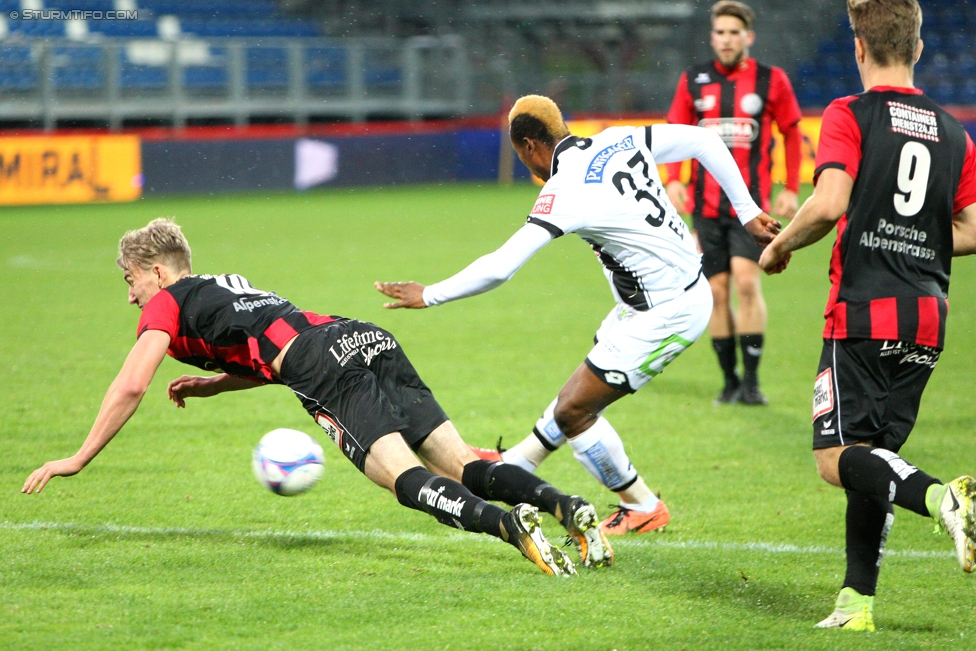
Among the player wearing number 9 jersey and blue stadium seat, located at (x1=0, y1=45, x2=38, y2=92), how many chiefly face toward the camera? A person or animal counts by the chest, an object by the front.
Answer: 1

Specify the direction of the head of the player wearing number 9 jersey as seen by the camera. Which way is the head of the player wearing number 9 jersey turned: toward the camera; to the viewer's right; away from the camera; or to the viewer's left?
away from the camera

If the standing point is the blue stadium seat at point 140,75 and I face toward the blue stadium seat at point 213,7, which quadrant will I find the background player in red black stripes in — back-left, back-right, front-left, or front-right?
back-right

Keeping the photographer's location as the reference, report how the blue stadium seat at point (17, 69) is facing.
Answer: facing the viewer

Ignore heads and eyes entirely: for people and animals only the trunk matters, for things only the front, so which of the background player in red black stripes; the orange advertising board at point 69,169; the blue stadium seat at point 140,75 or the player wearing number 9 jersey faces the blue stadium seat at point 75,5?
the player wearing number 9 jersey

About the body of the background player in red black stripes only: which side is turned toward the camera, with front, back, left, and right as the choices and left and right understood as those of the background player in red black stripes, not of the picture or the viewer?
front

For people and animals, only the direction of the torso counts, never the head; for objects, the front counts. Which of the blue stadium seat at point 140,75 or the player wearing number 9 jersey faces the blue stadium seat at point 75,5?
the player wearing number 9 jersey

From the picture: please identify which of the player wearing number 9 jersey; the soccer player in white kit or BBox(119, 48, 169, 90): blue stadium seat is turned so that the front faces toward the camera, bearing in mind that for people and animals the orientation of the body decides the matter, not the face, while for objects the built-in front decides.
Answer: the blue stadium seat

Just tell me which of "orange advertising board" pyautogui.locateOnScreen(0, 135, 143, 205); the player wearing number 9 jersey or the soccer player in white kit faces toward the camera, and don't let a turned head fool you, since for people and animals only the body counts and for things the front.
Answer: the orange advertising board

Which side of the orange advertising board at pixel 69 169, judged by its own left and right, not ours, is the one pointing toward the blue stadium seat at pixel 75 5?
back

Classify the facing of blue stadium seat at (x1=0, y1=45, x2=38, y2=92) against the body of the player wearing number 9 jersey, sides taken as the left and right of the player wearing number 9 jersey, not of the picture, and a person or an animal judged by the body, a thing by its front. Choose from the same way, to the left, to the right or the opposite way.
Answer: the opposite way

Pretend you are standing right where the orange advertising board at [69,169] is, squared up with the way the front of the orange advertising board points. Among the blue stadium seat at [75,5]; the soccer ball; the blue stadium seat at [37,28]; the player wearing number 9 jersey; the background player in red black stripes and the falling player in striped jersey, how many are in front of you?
4

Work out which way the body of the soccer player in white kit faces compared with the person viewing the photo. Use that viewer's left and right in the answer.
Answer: facing away from the viewer and to the left of the viewer

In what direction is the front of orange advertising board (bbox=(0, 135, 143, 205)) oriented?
toward the camera

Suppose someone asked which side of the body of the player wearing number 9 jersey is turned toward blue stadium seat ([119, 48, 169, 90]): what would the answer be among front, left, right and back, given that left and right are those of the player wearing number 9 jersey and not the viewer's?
front

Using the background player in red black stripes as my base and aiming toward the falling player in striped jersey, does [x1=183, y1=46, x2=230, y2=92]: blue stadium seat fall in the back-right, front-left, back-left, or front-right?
back-right
